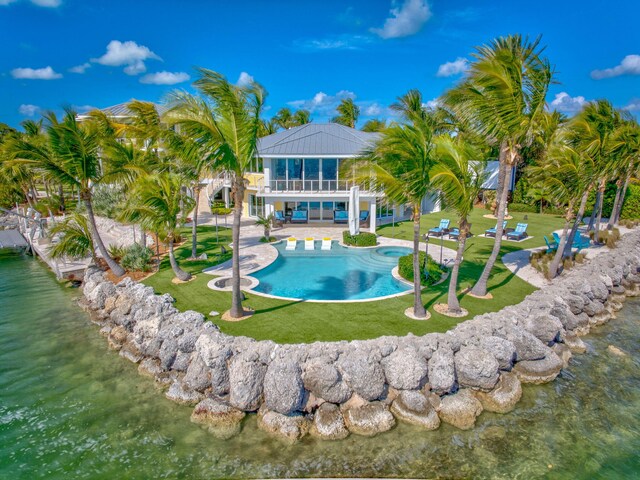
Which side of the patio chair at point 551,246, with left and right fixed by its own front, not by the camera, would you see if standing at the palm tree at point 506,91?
right

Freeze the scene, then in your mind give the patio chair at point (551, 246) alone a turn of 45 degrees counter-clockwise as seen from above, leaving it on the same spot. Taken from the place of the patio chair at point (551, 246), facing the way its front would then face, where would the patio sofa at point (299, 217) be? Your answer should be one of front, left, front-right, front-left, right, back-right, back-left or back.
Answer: back-left

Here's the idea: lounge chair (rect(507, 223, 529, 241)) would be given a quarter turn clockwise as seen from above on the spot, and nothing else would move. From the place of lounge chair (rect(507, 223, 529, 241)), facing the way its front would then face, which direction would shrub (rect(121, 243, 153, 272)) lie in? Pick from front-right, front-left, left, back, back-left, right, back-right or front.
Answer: left

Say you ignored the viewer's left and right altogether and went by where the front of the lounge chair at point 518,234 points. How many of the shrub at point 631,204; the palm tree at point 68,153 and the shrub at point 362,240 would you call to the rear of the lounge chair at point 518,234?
1

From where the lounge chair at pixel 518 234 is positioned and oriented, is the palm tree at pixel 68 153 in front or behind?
in front

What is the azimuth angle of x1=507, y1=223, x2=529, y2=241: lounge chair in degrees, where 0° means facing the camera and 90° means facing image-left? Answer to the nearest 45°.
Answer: approximately 45°

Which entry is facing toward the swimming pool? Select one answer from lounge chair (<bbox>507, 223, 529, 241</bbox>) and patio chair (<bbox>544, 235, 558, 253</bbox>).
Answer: the lounge chair

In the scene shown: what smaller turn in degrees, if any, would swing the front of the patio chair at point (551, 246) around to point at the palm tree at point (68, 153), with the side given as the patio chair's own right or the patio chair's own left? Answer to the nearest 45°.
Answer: approximately 135° to the patio chair's own right

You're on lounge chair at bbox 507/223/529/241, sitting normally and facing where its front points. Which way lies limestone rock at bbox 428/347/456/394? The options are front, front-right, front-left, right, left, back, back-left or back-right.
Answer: front-left

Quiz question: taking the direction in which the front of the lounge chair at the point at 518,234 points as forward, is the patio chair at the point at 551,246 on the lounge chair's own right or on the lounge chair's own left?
on the lounge chair's own left

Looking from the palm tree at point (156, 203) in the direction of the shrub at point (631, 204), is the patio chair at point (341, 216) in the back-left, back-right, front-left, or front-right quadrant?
front-left

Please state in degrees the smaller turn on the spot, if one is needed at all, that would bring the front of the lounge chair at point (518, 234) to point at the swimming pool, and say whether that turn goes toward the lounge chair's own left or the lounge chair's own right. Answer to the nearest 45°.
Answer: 0° — it already faces it
